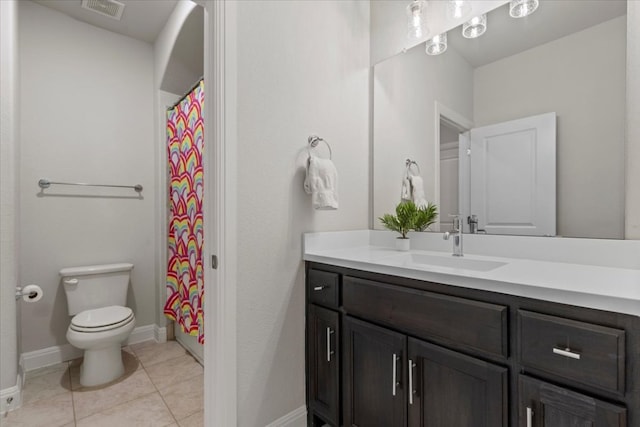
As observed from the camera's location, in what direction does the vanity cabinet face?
facing the viewer and to the left of the viewer

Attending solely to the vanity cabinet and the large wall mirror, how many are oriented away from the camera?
0

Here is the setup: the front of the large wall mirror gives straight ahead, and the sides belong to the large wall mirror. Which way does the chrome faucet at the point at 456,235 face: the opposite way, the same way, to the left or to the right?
the same way

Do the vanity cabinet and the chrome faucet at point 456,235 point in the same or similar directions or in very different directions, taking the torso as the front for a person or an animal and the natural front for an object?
same or similar directions

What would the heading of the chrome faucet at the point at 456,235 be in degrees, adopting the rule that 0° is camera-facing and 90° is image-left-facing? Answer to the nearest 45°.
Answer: approximately 45°

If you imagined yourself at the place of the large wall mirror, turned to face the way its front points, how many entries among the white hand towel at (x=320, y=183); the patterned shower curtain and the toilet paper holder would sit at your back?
0

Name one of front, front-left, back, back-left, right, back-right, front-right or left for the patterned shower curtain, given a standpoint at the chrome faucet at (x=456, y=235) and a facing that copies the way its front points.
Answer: front-right

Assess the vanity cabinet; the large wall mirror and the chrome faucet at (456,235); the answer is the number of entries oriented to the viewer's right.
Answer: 0

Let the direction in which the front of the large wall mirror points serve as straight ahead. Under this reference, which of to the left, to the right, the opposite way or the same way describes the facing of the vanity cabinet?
the same way

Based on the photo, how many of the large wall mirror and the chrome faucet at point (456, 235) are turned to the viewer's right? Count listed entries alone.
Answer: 0

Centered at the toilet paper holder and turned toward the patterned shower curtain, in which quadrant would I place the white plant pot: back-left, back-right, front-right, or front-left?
front-right

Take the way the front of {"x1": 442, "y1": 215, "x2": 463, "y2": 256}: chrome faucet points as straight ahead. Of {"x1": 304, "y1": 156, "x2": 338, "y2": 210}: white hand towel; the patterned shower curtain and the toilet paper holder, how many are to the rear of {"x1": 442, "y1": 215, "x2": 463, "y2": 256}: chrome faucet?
0
